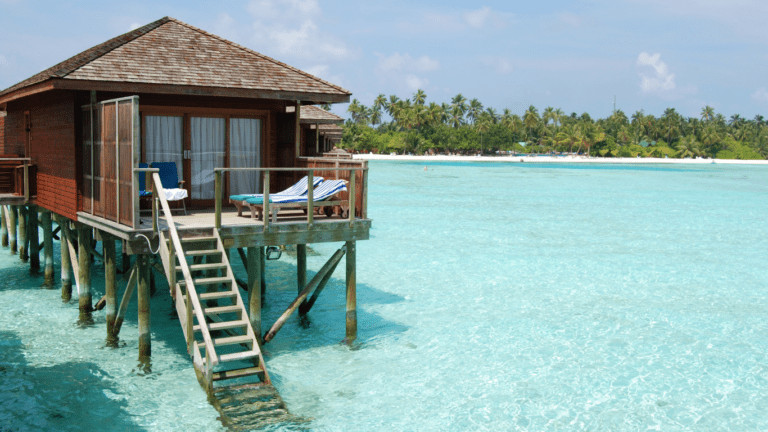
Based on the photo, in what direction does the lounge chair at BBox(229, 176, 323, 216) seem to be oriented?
to the viewer's left

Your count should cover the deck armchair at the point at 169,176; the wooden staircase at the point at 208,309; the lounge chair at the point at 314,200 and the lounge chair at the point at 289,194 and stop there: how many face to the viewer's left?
2

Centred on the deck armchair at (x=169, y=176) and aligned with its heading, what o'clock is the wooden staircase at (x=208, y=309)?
The wooden staircase is roughly at 1 o'clock from the deck armchair.

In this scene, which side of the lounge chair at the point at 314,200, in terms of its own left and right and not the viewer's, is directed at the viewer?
left

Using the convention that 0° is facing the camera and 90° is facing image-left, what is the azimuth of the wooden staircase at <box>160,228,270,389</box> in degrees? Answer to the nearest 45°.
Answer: approximately 315°

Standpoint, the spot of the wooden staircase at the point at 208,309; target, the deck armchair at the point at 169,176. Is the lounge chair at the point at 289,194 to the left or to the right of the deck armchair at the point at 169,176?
right

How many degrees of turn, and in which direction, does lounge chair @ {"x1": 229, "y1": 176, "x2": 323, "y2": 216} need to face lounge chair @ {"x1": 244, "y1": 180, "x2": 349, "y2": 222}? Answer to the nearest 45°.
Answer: approximately 135° to its left

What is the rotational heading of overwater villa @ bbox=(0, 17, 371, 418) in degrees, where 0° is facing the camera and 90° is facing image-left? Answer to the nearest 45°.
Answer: approximately 315°

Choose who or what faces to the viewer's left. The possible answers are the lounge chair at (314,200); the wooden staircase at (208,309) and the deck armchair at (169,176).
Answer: the lounge chair at (314,200)

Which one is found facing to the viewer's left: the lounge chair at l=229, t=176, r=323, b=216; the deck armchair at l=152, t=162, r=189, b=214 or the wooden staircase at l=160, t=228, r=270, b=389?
the lounge chair at l=229, t=176, r=323, b=216
